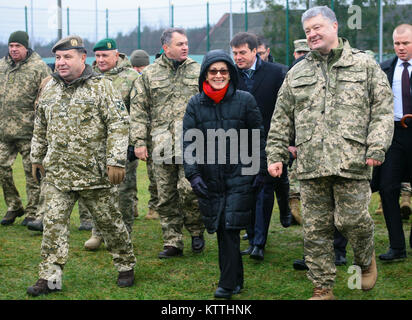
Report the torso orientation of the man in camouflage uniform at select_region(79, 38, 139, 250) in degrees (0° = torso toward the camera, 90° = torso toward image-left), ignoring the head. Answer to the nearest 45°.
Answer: approximately 45°

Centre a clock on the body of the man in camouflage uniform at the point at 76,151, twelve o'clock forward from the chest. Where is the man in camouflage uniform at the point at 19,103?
the man in camouflage uniform at the point at 19,103 is roughly at 4 o'clock from the man in camouflage uniform at the point at 76,151.

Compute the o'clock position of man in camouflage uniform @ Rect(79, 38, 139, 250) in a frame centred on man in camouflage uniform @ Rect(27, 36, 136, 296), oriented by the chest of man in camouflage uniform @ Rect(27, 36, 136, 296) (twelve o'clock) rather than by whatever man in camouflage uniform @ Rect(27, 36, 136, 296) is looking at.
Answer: man in camouflage uniform @ Rect(79, 38, 139, 250) is roughly at 5 o'clock from man in camouflage uniform @ Rect(27, 36, 136, 296).

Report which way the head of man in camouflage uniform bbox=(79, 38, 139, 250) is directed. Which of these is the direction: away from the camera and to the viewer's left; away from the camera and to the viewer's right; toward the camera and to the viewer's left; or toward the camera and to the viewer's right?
toward the camera and to the viewer's left

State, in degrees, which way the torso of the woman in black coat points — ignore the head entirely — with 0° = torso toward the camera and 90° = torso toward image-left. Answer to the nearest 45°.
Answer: approximately 0°

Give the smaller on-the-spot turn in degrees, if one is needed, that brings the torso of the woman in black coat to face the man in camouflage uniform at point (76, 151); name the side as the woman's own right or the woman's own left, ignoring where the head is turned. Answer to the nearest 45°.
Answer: approximately 90° to the woman's own right

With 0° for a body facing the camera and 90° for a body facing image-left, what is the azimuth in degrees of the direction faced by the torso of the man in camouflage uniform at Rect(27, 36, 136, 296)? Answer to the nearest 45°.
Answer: approximately 45°

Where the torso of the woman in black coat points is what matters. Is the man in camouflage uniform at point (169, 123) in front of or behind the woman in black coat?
behind

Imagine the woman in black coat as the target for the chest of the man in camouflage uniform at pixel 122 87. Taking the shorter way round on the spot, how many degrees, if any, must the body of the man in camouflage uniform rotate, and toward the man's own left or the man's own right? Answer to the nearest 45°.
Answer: approximately 45° to the man's own left

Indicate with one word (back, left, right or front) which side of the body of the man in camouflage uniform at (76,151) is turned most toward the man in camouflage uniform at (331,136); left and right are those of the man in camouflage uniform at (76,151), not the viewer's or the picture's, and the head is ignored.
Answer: left
